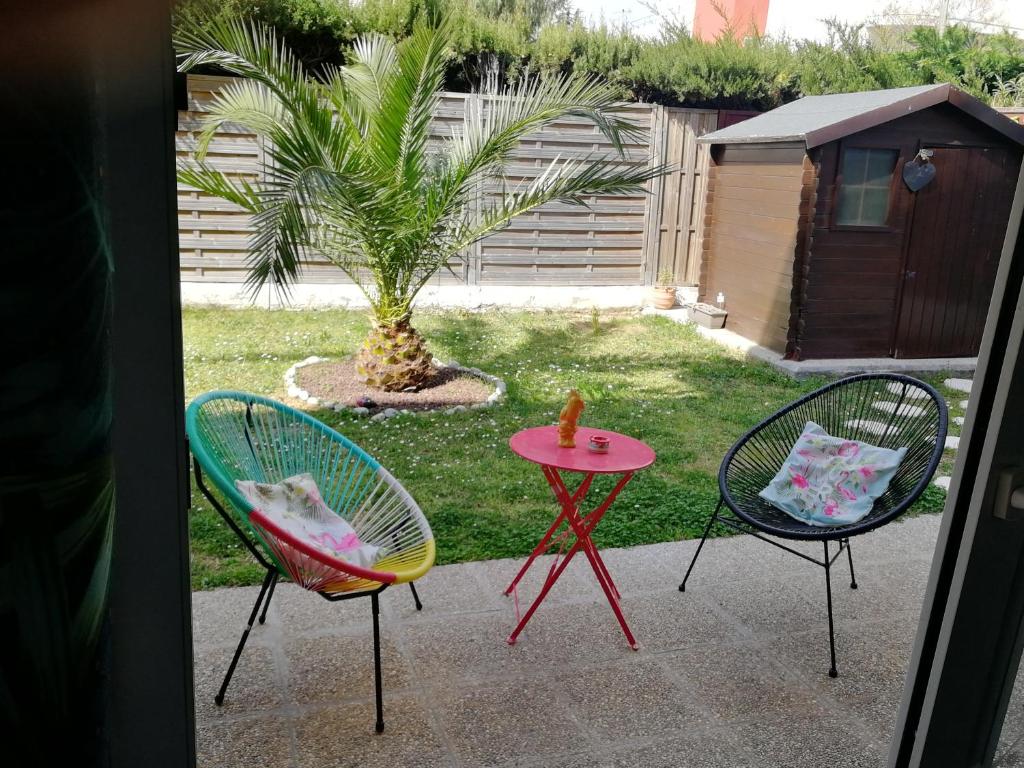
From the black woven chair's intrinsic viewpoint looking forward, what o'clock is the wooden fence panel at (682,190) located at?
The wooden fence panel is roughly at 4 o'clock from the black woven chair.

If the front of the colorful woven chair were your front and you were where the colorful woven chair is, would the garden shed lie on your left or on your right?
on your left

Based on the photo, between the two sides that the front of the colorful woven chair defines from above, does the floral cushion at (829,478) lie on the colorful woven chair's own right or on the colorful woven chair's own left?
on the colorful woven chair's own left

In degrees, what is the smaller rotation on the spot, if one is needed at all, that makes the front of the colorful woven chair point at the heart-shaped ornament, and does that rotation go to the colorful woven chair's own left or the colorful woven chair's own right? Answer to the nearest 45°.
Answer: approximately 90° to the colorful woven chair's own left

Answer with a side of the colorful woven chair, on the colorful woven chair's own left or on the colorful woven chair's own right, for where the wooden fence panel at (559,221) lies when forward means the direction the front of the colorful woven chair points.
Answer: on the colorful woven chair's own left

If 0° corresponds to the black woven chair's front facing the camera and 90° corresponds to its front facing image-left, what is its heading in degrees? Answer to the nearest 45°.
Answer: approximately 45°

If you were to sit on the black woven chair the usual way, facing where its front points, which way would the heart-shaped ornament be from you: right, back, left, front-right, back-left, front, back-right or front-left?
back-right

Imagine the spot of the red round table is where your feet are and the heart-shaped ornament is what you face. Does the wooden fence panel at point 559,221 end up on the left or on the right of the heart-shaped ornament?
left

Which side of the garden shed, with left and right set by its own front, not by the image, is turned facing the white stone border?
right

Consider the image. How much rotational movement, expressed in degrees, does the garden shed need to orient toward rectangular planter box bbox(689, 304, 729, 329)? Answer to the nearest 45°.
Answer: approximately 135° to its right

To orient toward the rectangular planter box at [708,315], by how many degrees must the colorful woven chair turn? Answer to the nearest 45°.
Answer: approximately 90° to its left

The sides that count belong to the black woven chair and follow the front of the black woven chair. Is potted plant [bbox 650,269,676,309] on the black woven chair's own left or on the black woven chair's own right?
on the black woven chair's own right
